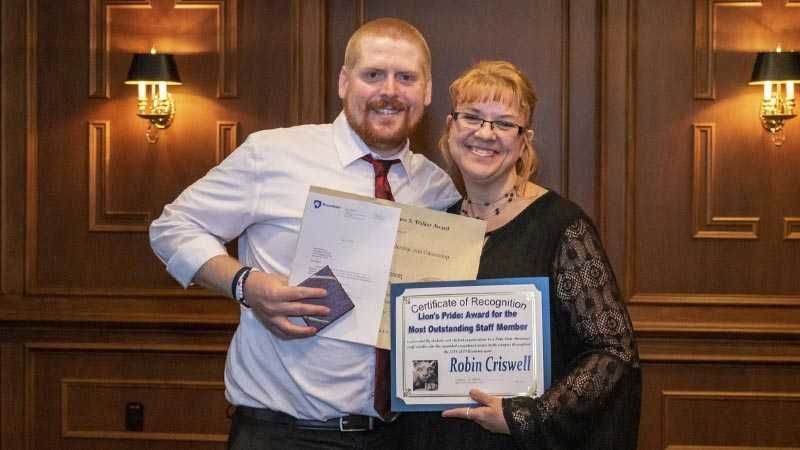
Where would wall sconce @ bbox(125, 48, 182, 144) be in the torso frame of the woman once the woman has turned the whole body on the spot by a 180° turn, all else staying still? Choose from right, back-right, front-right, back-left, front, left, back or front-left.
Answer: left

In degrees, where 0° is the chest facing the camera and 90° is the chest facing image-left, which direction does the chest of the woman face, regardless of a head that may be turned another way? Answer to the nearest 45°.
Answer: approximately 45°

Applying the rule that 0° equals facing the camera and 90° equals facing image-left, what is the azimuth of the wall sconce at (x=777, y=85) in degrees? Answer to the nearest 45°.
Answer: approximately 0°

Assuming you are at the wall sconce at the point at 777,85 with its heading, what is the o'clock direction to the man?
The man is roughly at 1 o'clock from the wall sconce.

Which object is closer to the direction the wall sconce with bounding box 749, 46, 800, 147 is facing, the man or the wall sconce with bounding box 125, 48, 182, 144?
the man

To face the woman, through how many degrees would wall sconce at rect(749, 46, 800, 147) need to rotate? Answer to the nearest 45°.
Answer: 0° — it already faces them
